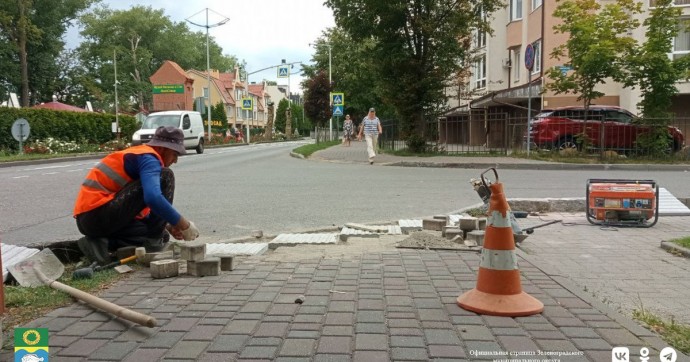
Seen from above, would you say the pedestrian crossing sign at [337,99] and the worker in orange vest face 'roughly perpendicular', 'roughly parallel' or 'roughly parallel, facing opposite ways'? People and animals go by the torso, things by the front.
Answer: roughly perpendicular

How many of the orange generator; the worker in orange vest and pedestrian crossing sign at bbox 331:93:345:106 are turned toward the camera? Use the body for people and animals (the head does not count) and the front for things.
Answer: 2

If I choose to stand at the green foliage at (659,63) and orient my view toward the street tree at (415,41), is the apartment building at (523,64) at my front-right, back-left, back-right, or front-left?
front-right

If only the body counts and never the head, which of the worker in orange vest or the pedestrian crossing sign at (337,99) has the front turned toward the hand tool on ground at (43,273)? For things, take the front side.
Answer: the pedestrian crossing sign

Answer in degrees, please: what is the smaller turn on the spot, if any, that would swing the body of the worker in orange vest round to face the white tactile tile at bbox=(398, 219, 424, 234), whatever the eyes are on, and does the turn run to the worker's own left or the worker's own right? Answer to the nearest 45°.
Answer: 0° — they already face it

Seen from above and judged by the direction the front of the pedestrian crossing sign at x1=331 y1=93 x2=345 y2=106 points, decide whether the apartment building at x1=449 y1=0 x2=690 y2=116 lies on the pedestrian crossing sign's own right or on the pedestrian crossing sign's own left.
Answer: on the pedestrian crossing sign's own left

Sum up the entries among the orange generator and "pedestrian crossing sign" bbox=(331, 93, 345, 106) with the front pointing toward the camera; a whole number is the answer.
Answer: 2

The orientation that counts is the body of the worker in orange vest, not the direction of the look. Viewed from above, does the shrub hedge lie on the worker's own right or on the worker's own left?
on the worker's own left

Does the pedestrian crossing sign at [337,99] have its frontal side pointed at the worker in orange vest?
yes

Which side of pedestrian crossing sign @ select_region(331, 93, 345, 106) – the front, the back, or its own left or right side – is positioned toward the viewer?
front

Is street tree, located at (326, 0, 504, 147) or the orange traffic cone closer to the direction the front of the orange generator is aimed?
the orange traffic cone

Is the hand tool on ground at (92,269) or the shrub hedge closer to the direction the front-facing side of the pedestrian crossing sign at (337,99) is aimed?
the hand tool on ground

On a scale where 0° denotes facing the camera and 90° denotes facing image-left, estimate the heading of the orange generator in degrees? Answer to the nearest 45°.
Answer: approximately 0°

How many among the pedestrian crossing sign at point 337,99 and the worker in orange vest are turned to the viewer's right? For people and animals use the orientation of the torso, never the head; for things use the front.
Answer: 1

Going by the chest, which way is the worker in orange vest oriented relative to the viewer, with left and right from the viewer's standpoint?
facing to the right of the viewer

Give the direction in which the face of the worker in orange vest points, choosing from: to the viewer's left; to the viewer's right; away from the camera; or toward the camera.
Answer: to the viewer's right

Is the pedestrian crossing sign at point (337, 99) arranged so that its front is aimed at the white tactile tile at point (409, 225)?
yes
